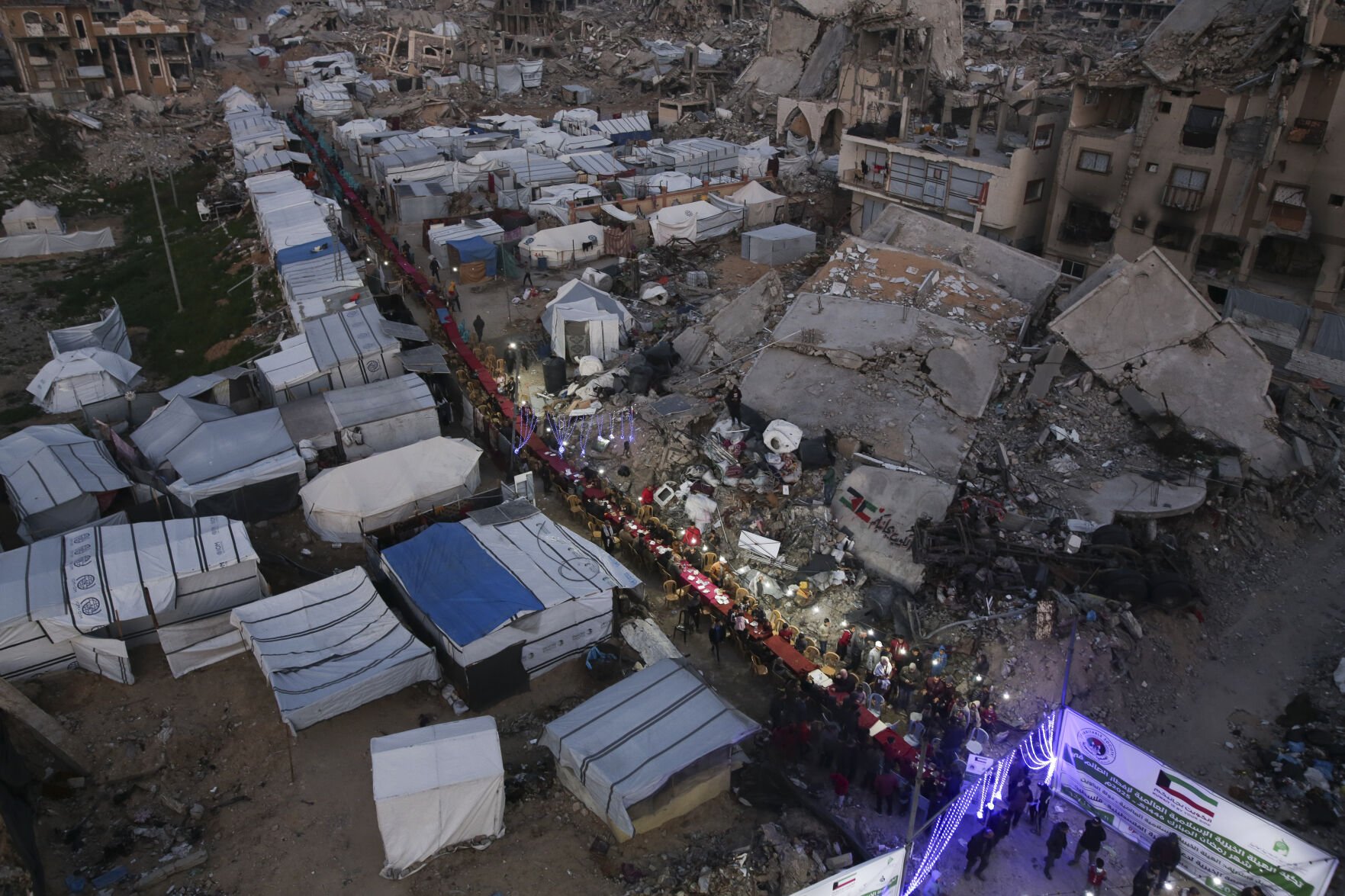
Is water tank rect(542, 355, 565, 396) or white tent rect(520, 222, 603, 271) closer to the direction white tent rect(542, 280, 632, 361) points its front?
the water tank

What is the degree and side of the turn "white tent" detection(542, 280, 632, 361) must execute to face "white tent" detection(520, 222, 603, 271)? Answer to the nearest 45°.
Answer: approximately 180°

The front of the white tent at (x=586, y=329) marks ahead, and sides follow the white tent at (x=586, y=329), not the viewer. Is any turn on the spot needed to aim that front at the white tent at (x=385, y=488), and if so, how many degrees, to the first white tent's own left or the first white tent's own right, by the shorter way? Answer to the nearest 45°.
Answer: approximately 45° to the first white tent's own right

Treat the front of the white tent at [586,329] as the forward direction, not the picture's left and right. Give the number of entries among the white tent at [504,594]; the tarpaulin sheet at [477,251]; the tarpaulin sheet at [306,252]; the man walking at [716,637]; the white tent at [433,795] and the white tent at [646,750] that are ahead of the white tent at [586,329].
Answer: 4

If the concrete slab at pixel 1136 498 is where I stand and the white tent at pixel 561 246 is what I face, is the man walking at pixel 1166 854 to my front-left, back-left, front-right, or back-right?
back-left

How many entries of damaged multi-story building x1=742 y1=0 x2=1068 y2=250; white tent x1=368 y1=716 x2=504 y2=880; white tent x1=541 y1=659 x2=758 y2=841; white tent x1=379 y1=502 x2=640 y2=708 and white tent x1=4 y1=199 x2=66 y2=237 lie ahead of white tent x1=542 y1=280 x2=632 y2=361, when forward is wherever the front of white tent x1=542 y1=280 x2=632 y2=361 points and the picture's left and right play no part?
3

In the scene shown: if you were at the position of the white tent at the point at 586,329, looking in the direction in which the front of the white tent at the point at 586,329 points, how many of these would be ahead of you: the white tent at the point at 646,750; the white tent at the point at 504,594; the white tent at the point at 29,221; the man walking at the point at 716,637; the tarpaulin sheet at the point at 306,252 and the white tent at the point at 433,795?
4

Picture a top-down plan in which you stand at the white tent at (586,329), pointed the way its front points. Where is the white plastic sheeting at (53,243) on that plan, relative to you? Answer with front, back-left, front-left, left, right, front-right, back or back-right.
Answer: back-right

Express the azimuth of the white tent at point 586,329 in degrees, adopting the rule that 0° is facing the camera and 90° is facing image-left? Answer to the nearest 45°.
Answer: approximately 0°

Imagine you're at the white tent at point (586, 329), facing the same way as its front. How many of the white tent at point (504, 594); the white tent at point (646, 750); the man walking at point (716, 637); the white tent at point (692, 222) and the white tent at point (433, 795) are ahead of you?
4

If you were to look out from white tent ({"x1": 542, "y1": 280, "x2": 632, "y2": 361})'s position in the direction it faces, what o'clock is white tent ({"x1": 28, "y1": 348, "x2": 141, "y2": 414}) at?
white tent ({"x1": 28, "y1": 348, "x2": 141, "y2": 414}) is roughly at 3 o'clock from white tent ({"x1": 542, "y1": 280, "x2": 632, "y2": 361}).
